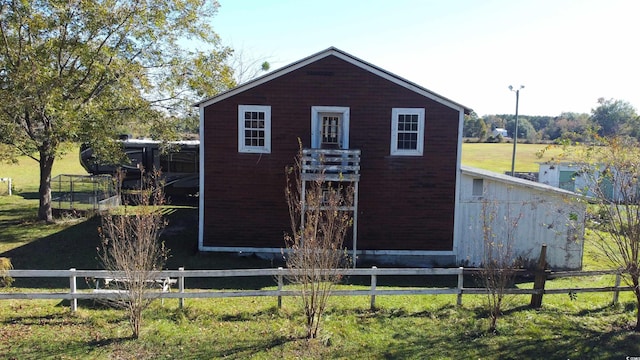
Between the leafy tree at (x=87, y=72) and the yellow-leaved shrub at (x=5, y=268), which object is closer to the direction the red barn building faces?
the yellow-leaved shrub

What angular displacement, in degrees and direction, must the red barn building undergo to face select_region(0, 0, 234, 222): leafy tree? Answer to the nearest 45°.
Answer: approximately 90° to its right

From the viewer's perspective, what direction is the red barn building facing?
toward the camera

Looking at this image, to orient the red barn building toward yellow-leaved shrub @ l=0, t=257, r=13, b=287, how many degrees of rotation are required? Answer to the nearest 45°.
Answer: approximately 45° to its right

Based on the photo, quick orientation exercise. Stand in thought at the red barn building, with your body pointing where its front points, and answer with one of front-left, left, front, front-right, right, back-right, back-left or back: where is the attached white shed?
left

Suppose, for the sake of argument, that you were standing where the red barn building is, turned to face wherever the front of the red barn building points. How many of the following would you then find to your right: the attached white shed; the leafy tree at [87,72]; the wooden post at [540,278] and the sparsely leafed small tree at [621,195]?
1

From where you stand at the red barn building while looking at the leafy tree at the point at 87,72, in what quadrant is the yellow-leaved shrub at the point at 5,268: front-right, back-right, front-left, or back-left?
front-left

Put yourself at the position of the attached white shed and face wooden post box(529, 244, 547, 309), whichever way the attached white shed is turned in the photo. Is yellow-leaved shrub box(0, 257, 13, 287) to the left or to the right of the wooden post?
right

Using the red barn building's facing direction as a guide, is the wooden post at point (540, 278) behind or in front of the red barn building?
in front

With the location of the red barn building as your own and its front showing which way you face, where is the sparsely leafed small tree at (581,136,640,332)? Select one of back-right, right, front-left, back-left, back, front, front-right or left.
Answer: front-left

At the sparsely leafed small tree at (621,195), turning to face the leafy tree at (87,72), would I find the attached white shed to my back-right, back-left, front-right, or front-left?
front-right

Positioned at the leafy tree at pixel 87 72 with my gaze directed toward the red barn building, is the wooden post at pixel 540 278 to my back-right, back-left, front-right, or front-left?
front-right
